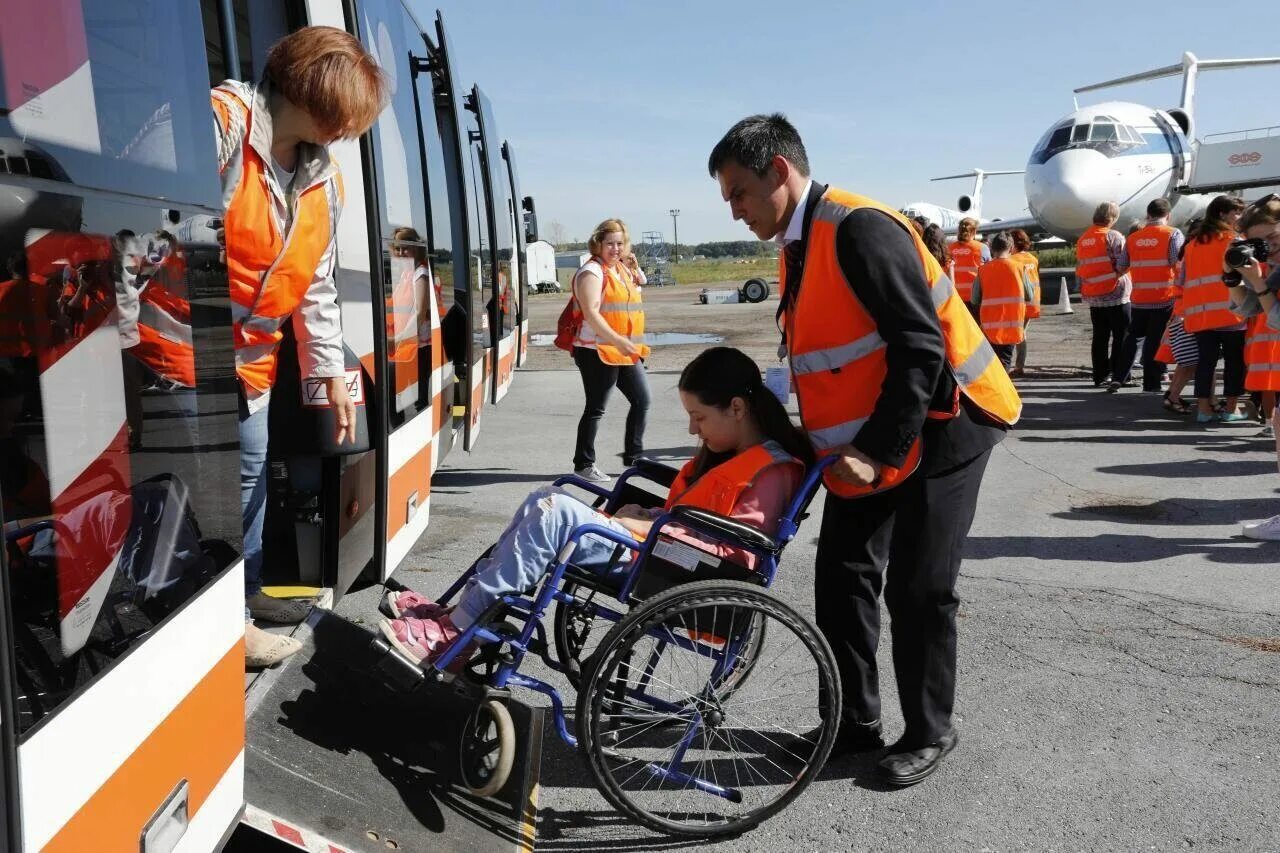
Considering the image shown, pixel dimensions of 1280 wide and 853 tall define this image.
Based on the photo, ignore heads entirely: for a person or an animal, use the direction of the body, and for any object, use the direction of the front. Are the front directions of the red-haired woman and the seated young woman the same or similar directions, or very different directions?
very different directions

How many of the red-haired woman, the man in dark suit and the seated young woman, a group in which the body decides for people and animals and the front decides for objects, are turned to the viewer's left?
2

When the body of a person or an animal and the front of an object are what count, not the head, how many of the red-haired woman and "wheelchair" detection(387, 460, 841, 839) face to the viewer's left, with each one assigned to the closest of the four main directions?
1

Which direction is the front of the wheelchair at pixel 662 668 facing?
to the viewer's left

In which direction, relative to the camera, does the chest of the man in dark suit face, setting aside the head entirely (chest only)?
to the viewer's left

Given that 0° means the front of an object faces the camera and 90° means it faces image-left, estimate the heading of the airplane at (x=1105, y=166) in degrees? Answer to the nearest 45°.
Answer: approximately 45°

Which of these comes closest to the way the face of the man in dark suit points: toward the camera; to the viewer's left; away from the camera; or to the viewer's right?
to the viewer's left

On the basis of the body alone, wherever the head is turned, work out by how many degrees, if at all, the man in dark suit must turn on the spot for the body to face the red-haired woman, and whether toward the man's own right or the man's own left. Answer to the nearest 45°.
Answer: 0° — they already face them

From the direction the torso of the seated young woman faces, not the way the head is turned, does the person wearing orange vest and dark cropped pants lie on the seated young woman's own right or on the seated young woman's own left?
on the seated young woman's own right

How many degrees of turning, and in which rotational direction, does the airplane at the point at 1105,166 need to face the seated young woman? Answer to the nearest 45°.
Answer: approximately 45° to its left

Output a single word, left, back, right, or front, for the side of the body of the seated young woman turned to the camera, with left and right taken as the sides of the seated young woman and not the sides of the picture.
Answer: left

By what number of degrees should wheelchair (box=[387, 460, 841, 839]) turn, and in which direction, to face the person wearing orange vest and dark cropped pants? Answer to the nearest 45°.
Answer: approximately 135° to its right

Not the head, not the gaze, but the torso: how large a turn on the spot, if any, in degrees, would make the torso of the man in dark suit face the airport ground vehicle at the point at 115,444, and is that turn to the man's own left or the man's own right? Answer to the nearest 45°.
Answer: approximately 45° to the man's own left
